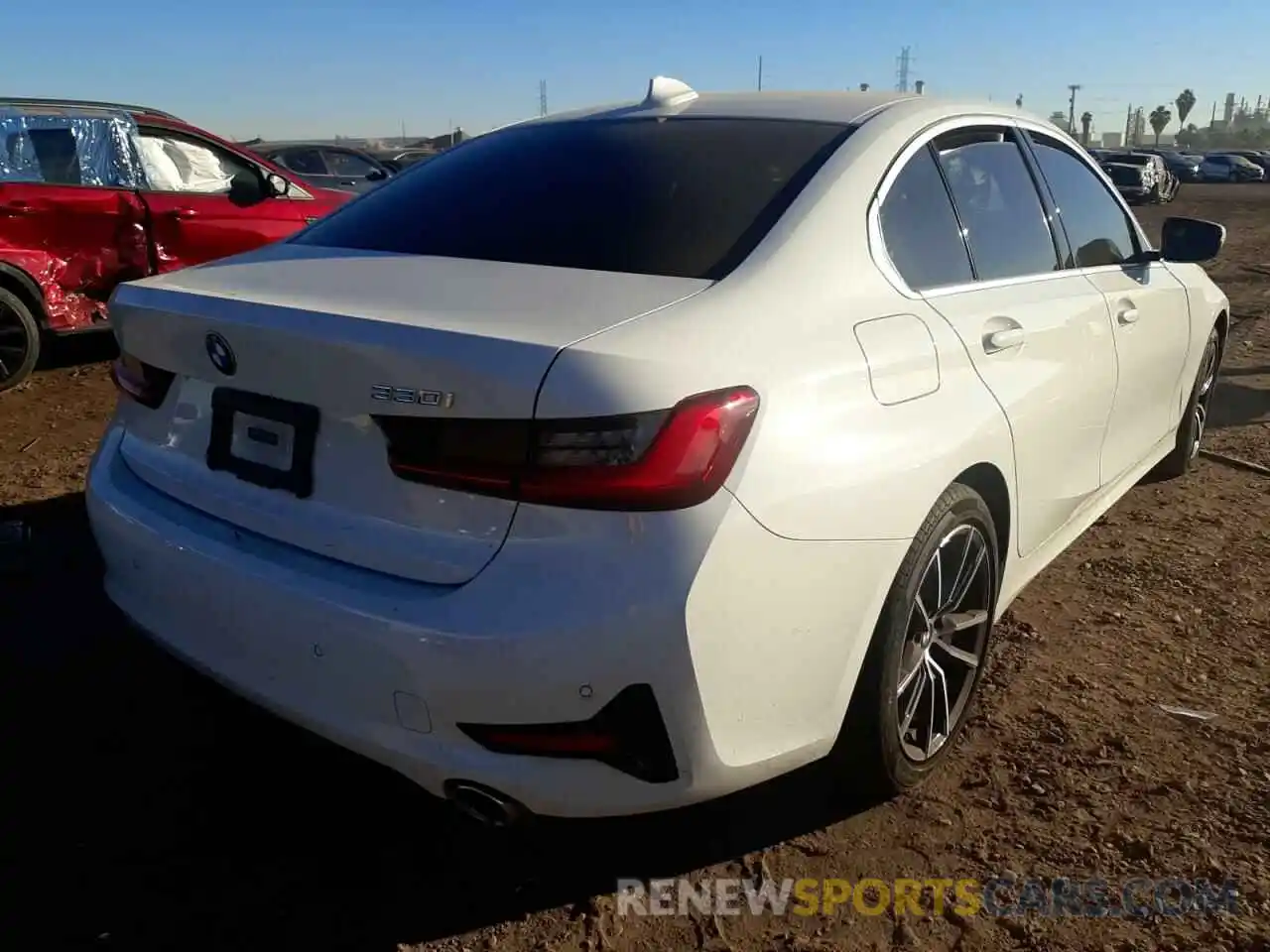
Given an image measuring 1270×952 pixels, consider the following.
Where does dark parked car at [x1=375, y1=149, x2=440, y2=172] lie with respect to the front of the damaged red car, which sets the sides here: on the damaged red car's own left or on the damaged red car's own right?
on the damaged red car's own left

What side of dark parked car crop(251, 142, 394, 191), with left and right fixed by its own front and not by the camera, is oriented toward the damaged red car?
right

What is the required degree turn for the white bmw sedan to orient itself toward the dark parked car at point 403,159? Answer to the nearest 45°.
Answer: approximately 45° to its left

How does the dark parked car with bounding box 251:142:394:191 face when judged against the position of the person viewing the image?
facing to the right of the viewer

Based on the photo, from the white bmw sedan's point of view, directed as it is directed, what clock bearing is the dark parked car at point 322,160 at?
The dark parked car is roughly at 10 o'clock from the white bmw sedan.

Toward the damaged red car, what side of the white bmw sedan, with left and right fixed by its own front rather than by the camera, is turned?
left

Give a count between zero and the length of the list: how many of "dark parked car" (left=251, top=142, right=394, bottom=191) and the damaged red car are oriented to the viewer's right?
2

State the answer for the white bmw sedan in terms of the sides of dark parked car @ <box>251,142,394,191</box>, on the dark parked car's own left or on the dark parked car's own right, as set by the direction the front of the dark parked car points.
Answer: on the dark parked car's own right

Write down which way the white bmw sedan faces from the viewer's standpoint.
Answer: facing away from the viewer and to the right of the viewer

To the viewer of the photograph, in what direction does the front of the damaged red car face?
facing to the right of the viewer

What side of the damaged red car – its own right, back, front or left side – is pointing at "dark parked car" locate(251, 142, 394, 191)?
left
